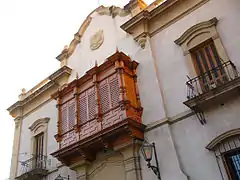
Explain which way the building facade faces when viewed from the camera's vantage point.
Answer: facing the viewer and to the left of the viewer

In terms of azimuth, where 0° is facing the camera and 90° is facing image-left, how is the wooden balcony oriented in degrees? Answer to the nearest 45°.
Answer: approximately 45°
